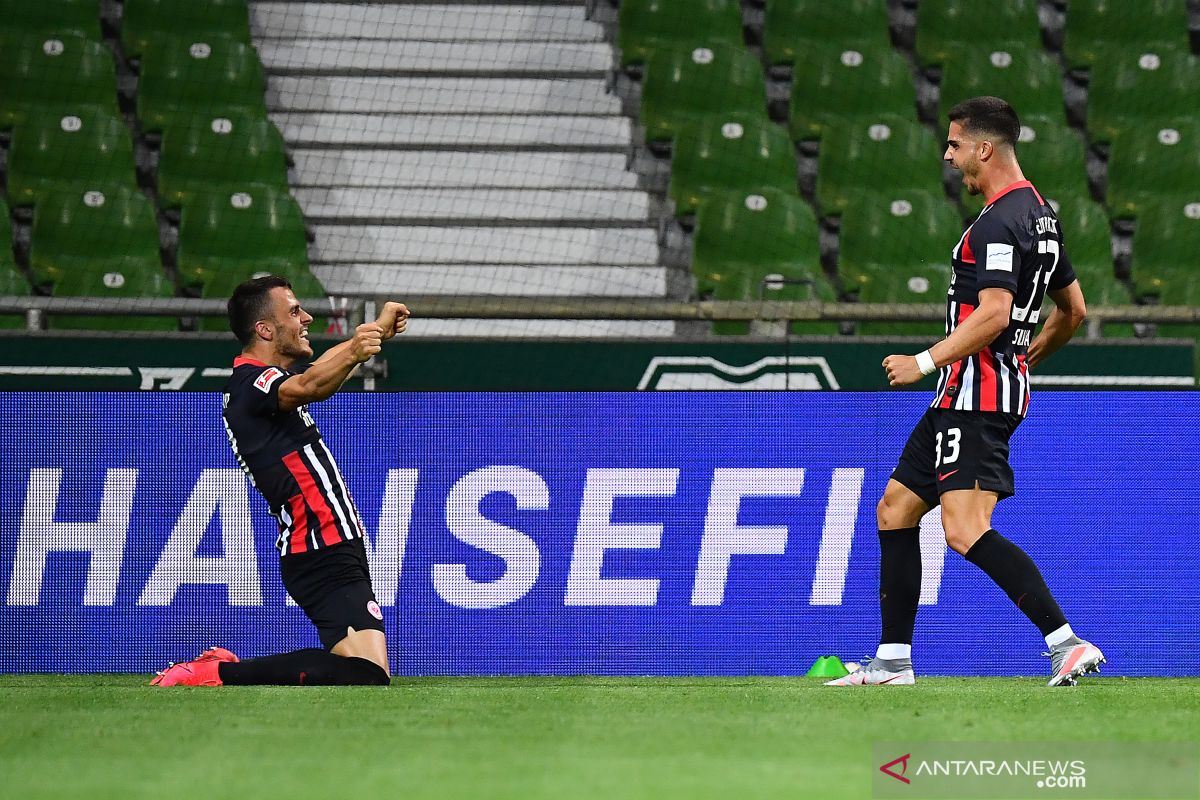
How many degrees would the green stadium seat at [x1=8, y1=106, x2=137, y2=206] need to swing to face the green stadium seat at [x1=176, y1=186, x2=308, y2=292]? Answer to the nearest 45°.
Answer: approximately 45° to its left

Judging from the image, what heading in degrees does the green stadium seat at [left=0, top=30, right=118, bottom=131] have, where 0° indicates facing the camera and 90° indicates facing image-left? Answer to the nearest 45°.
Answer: approximately 0°

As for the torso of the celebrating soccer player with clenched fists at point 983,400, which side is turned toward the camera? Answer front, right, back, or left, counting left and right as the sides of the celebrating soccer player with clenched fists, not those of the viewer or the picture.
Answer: left

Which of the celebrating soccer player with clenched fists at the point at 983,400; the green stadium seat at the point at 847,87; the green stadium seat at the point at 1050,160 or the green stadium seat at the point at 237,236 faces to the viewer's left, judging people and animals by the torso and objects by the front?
the celebrating soccer player with clenched fists

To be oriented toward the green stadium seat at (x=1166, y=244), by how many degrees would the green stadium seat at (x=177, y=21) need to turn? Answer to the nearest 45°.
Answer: approximately 90° to its left

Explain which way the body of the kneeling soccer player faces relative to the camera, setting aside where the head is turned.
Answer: to the viewer's right

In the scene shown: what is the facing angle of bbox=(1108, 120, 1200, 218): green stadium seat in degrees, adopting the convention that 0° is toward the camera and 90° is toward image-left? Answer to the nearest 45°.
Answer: approximately 0°
